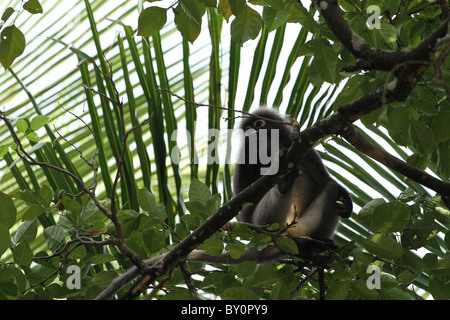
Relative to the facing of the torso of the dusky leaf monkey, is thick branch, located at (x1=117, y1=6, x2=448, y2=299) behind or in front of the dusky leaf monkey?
in front

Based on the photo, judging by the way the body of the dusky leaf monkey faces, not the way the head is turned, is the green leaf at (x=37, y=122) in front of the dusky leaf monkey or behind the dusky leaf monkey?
in front

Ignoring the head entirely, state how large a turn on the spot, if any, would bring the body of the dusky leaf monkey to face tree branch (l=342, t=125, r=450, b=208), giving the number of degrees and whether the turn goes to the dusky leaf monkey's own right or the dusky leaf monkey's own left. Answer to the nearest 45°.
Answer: approximately 45° to the dusky leaf monkey's own left

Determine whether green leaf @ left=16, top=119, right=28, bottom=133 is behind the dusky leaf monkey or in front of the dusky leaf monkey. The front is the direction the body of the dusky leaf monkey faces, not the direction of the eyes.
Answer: in front

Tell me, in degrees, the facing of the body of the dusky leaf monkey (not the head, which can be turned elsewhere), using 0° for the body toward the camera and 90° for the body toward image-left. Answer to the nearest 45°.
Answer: approximately 45°

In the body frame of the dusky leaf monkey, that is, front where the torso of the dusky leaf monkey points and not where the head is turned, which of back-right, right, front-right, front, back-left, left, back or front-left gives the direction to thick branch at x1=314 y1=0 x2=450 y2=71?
front-left
